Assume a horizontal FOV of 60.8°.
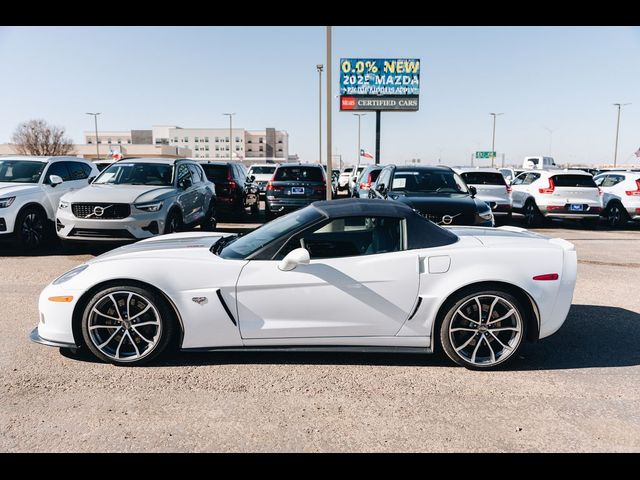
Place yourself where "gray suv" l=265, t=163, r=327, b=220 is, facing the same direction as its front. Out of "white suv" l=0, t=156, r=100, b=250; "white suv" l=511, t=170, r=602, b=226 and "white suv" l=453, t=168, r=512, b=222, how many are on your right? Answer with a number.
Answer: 2

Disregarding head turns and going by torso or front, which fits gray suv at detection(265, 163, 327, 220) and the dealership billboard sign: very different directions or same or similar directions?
very different directions

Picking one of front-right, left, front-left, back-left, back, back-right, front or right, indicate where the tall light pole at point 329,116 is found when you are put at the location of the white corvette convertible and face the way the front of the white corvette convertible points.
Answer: right

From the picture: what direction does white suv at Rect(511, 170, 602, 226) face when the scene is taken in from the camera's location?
facing away from the viewer and to the left of the viewer

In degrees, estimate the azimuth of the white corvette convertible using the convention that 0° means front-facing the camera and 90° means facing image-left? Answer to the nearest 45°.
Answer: approximately 90°

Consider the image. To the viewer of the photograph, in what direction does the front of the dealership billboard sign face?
facing the viewer

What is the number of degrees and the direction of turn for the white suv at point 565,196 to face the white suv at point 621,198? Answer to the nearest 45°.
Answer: approximately 90° to its right

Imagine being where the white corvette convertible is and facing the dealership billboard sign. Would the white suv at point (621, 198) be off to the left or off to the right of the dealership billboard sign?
right

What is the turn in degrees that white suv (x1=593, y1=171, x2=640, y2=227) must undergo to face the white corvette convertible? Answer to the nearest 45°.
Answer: approximately 135° to its left

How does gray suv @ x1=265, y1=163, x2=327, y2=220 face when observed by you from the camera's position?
facing away from the viewer

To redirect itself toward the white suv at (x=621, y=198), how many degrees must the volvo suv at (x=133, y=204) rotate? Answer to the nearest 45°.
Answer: approximately 135° to its left

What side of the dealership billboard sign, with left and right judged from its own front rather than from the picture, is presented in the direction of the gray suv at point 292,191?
front

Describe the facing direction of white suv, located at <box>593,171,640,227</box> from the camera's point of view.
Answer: facing away from the viewer and to the left of the viewer

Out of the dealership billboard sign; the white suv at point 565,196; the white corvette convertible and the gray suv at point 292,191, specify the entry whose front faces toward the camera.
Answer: the dealership billboard sign

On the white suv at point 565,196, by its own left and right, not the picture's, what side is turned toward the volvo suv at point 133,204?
left

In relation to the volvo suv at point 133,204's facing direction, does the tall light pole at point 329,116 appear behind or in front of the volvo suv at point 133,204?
behind

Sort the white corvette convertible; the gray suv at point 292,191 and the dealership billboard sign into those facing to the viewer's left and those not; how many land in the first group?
1

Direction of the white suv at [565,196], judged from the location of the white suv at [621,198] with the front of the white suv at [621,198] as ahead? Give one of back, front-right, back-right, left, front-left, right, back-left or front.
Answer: left
